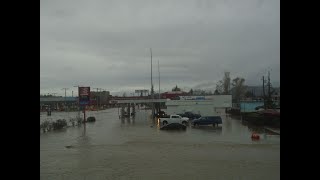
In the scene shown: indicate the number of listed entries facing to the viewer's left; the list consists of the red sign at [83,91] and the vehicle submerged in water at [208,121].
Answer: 1

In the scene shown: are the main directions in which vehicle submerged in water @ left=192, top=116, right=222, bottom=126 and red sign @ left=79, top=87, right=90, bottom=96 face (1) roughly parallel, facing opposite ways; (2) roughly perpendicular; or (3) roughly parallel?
roughly perpendicular

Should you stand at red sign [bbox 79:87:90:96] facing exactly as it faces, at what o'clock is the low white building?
The low white building is roughly at 8 o'clock from the red sign.

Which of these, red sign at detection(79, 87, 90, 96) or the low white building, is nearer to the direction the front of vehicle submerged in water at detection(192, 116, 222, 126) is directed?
the red sign

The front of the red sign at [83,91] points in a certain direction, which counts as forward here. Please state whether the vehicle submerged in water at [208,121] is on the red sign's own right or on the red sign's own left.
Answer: on the red sign's own left

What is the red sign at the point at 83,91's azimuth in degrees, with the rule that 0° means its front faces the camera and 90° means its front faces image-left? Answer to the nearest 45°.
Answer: approximately 0°

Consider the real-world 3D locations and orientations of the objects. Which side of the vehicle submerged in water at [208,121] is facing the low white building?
right
